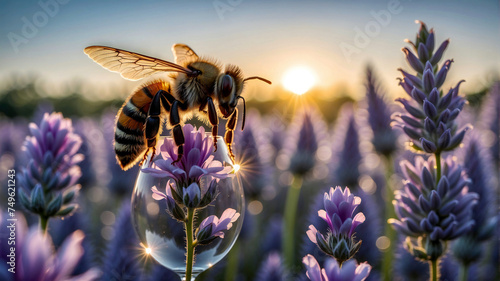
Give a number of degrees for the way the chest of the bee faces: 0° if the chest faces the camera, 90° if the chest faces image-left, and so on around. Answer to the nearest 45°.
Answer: approximately 270°

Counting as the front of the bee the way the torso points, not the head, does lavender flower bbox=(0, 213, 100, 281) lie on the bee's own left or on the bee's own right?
on the bee's own right

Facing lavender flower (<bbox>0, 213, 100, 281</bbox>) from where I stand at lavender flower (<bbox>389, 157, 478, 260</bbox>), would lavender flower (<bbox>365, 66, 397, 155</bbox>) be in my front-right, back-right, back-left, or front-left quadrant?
back-right

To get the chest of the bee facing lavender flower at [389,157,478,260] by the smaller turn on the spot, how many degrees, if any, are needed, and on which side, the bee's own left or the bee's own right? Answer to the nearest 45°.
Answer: approximately 45° to the bee's own right

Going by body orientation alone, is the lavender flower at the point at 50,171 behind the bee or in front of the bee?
behind

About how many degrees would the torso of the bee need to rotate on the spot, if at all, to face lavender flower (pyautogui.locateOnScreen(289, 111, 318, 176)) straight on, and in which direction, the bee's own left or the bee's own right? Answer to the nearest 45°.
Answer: approximately 45° to the bee's own left

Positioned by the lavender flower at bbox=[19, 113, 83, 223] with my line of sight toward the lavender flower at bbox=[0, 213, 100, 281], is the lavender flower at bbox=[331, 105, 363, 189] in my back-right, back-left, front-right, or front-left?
back-left
